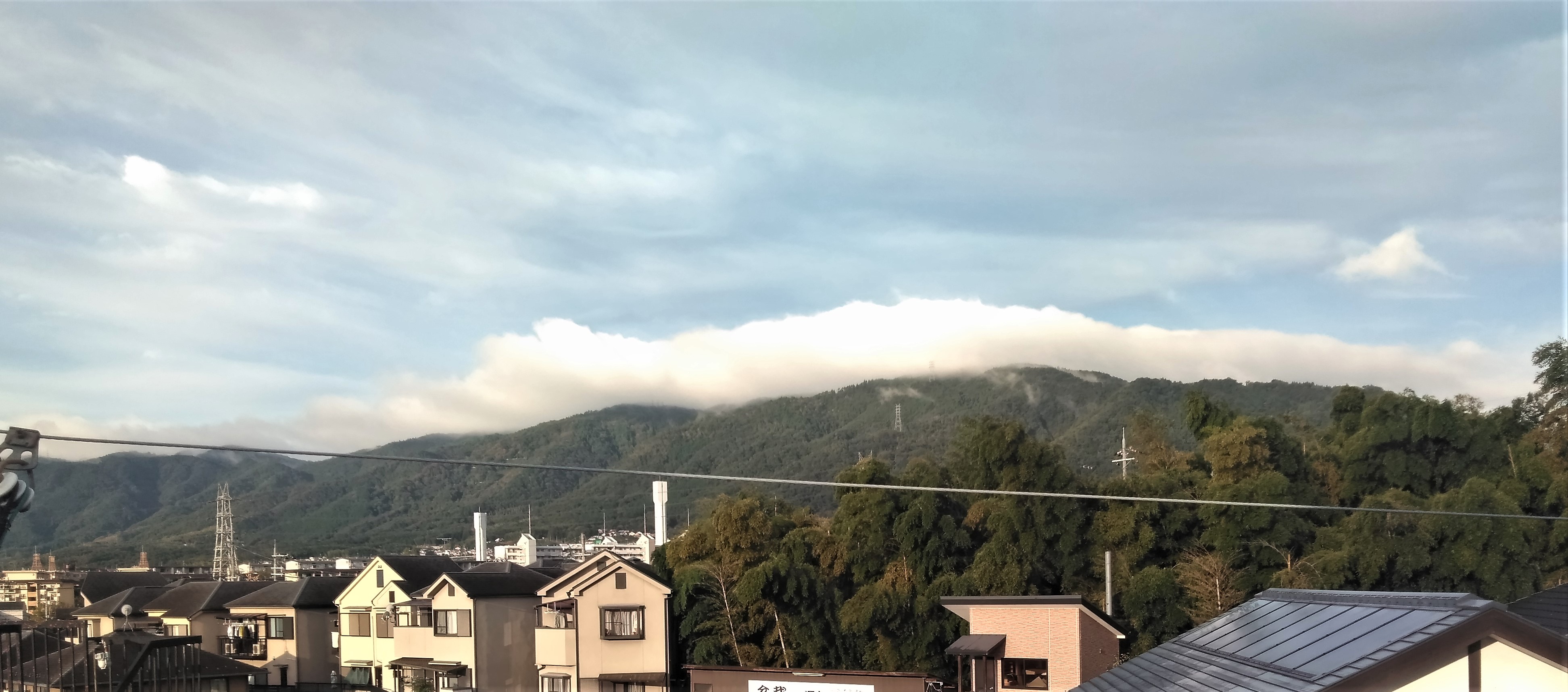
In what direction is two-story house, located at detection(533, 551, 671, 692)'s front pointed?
toward the camera

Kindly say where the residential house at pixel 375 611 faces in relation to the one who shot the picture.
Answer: facing the viewer and to the left of the viewer

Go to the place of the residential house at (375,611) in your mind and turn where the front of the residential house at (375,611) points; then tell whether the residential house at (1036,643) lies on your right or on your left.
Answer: on your left

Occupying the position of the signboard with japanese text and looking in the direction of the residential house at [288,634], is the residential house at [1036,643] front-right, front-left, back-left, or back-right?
back-right

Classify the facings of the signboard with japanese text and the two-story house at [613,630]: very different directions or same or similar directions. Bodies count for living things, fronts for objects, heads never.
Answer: same or similar directions

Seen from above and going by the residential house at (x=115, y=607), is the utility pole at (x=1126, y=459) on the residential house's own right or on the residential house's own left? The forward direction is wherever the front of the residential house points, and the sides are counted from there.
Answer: on the residential house's own left

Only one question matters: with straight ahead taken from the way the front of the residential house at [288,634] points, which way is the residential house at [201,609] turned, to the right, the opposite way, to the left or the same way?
the same way

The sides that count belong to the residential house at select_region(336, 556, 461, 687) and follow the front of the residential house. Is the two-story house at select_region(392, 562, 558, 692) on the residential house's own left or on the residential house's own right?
on the residential house's own left

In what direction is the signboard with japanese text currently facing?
toward the camera

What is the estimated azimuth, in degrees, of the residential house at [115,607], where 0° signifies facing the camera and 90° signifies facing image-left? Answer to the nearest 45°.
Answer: approximately 45°

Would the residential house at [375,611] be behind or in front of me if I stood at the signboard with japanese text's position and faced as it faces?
behind
